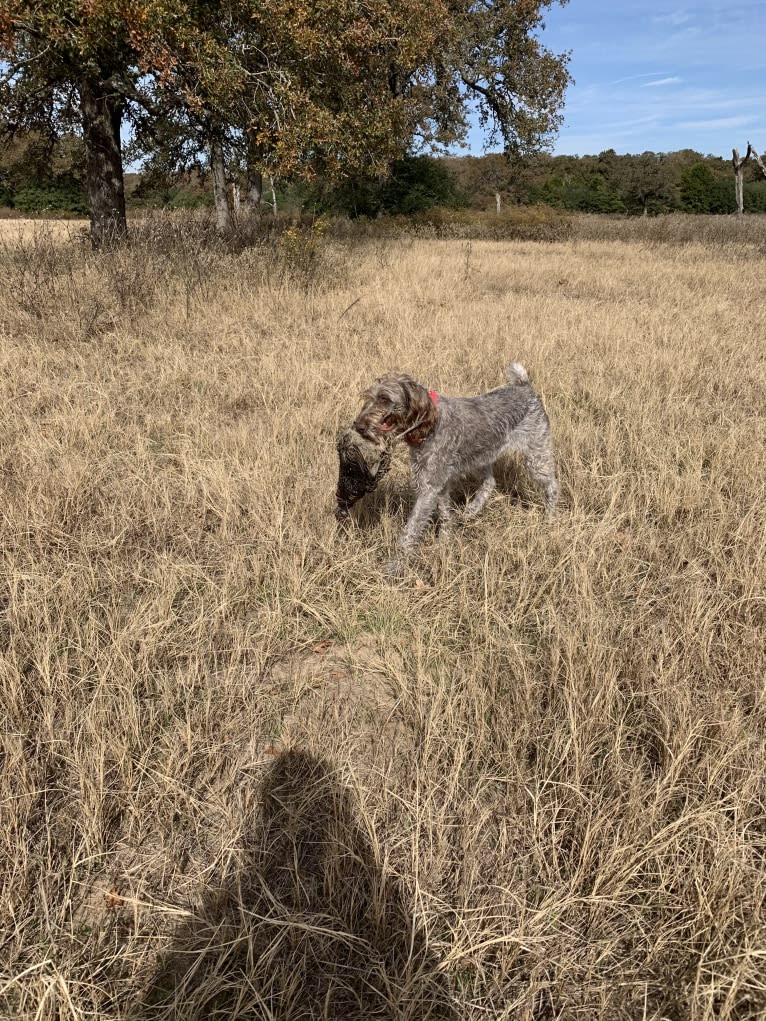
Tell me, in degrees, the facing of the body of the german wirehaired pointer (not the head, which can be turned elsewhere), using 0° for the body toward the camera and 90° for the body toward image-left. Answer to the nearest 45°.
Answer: approximately 45°

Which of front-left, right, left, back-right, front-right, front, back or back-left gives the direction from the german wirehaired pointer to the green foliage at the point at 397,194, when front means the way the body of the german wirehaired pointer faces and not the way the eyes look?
back-right
